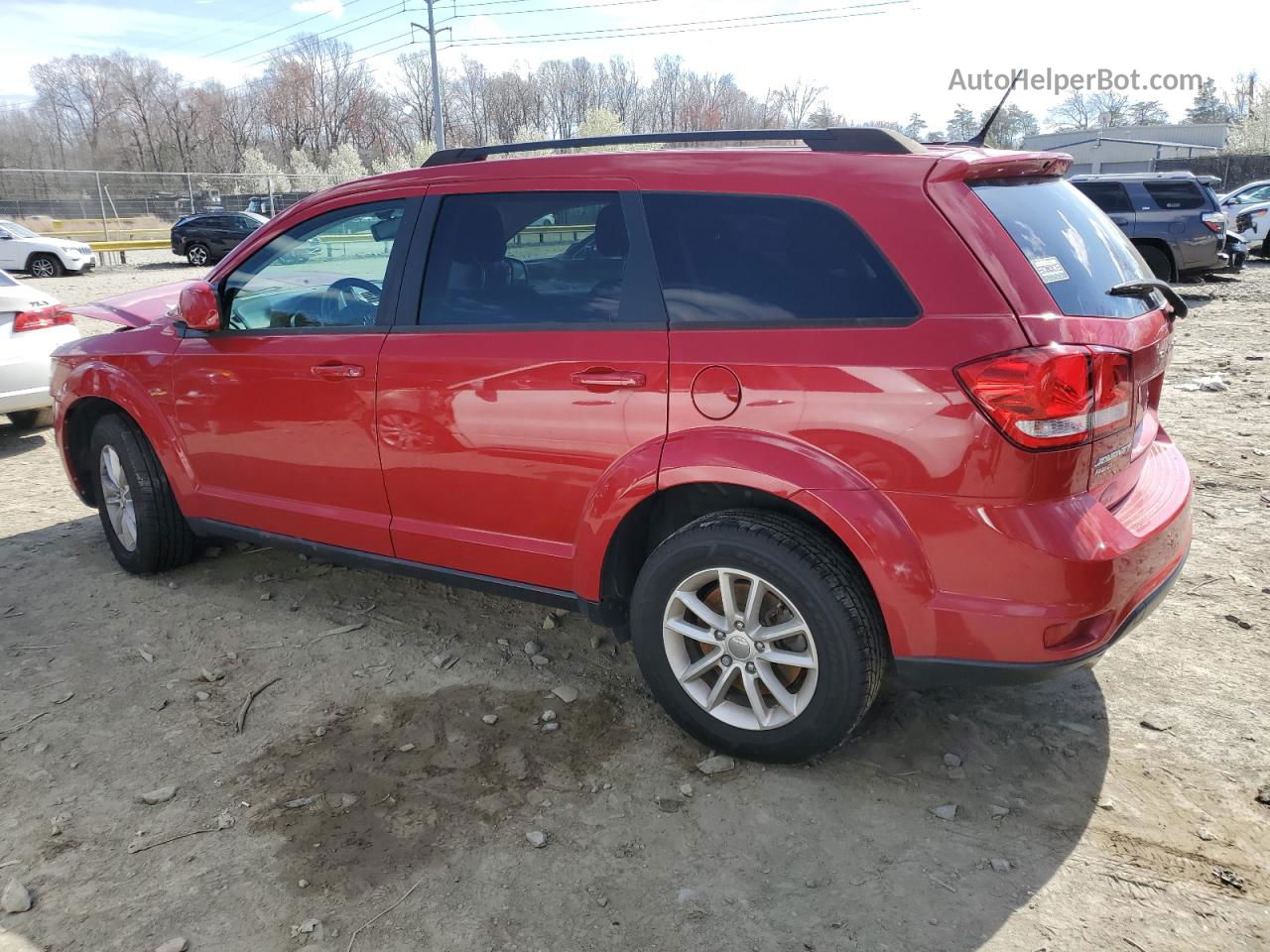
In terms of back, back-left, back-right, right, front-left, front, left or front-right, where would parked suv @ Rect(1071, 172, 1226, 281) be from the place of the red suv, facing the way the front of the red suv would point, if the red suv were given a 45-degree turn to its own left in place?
back-right

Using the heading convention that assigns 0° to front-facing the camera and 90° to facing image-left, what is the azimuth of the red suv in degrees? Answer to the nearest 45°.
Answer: approximately 135°

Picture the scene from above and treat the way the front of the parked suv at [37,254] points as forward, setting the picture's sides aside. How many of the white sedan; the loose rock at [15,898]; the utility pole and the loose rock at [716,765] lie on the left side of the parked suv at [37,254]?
1

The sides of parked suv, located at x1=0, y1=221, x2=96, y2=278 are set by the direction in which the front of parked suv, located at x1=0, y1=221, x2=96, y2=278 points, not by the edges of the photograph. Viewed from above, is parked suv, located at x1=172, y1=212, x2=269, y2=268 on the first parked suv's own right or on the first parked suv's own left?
on the first parked suv's own left

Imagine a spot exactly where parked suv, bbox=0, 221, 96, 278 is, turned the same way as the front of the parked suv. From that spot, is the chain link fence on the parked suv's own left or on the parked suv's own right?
on the parked suv's own left

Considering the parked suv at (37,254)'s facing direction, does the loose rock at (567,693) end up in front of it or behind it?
in front

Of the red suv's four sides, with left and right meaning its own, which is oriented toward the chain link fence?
front

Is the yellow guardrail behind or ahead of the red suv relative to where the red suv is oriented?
ahead

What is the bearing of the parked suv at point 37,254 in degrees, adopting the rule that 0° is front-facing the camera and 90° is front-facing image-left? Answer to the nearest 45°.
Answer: approximately 315°
